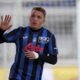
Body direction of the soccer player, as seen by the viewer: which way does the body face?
toward the camera
